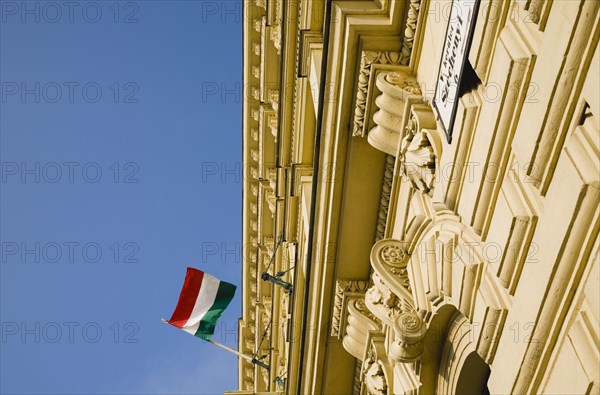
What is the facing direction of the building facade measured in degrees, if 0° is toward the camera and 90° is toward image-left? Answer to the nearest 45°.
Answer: approximately 45°

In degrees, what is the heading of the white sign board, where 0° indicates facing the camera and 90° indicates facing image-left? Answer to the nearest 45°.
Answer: approximately 45°
